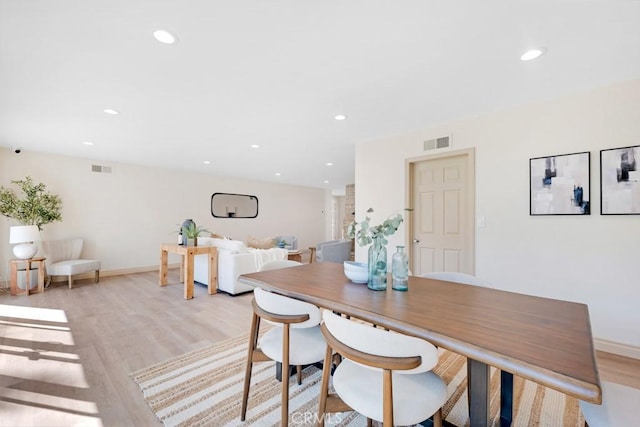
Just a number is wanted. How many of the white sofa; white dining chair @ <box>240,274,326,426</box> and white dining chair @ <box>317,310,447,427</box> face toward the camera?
0

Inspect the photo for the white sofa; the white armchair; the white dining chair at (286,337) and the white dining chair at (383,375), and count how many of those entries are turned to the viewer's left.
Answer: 0

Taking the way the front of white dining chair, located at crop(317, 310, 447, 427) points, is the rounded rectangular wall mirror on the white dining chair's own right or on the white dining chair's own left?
on the white dining chair's own left

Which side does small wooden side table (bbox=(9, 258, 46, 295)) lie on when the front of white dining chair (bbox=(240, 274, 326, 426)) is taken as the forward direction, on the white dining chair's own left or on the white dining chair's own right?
on the white dining chair's own left

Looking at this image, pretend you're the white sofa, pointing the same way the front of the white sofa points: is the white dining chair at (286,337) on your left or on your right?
on your right

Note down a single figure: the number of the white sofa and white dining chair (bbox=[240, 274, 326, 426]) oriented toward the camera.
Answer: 0

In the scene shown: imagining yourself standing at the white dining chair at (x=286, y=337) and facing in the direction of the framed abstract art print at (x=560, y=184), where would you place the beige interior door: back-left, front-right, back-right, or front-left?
front-left

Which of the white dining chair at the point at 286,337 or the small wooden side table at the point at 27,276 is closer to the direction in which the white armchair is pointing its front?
the white dining chair

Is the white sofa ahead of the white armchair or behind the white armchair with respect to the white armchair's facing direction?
ahead

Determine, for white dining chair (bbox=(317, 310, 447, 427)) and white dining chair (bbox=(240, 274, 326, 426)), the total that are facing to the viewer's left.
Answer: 0

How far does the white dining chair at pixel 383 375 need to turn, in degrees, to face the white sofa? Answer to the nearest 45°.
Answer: approximately 90° to its left

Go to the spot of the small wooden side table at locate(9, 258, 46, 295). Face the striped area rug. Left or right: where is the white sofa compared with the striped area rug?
left

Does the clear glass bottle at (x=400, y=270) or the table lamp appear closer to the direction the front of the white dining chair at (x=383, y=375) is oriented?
the clear glass bottle

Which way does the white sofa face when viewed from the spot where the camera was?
facing away from the viewer and to the right of the viewer

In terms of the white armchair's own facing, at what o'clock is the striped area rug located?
The striped area rug is roughly at 1 o'clock from the white armchair.
